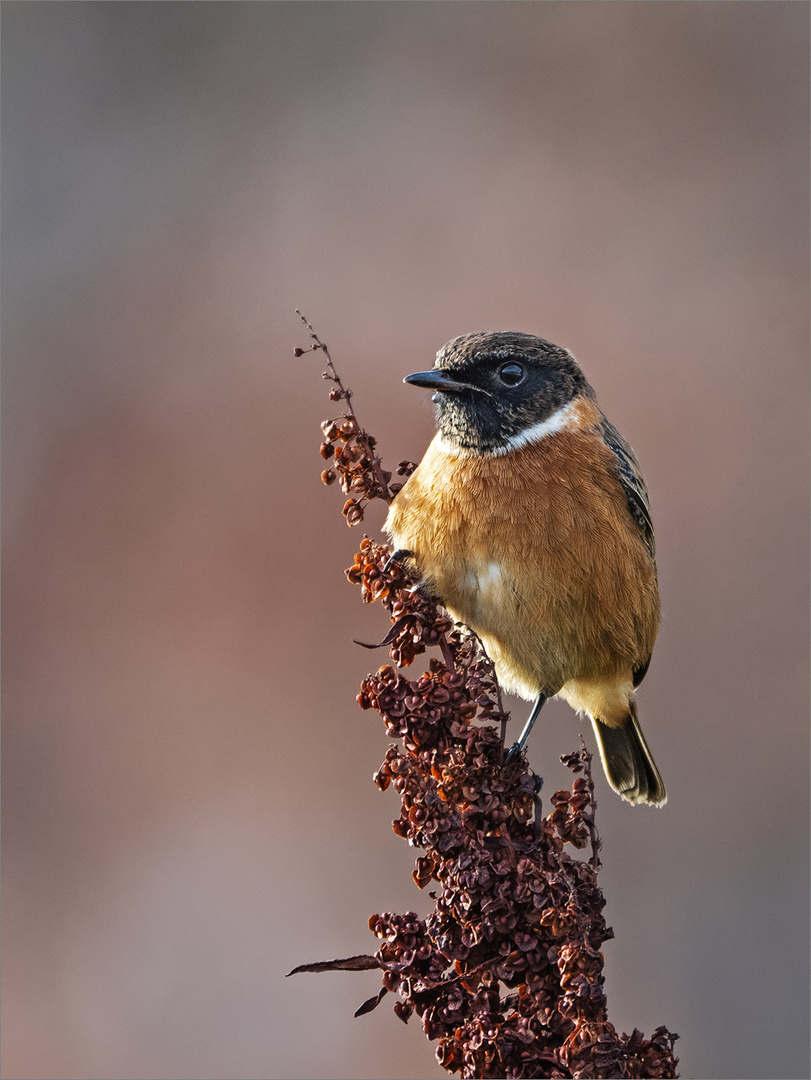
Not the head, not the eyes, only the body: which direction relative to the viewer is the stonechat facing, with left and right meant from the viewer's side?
facing the viewer and to the left of the viewer
